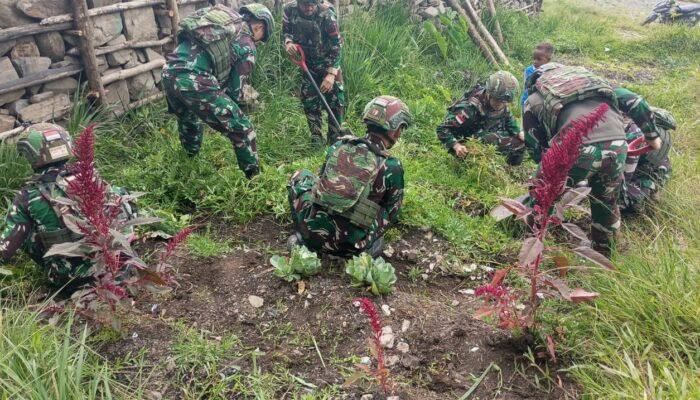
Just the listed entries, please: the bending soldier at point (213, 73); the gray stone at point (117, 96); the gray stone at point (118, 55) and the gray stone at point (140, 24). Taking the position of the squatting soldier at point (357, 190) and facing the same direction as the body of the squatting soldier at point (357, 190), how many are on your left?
4

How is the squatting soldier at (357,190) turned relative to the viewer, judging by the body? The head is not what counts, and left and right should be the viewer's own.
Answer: facing away from the viewer and to the right of the viewer

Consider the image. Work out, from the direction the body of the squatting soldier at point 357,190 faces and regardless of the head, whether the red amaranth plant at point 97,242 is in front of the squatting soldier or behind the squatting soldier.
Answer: behind

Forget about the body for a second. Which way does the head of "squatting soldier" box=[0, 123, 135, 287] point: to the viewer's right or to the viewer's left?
to the viewer's right

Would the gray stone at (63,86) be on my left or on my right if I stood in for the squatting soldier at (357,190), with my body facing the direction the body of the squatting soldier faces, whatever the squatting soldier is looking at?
on my left

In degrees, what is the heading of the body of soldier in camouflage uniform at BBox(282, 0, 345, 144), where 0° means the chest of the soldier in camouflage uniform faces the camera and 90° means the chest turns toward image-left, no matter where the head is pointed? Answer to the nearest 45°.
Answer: approximately 0°

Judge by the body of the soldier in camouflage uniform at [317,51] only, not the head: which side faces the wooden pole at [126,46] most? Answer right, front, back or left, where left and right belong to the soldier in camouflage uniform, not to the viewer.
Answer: right

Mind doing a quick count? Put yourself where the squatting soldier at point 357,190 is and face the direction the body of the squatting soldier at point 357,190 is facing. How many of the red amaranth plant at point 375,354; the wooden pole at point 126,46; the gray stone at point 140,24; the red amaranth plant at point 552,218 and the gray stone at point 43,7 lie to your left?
3

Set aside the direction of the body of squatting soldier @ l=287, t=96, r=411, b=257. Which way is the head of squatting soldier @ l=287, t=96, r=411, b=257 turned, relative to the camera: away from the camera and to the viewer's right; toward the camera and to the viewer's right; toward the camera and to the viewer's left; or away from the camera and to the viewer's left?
away from the camera and to the viewer's right

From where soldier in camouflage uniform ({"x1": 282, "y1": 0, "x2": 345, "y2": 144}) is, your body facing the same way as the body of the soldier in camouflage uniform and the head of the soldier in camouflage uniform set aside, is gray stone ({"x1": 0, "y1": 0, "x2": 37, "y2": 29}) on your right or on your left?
on your right

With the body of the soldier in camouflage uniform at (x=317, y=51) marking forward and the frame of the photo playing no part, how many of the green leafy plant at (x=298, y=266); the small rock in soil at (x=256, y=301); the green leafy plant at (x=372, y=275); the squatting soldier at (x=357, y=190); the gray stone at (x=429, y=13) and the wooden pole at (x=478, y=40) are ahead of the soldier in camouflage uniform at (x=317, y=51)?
4

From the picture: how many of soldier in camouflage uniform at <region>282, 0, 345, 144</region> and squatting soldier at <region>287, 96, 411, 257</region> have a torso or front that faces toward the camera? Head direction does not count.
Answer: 1

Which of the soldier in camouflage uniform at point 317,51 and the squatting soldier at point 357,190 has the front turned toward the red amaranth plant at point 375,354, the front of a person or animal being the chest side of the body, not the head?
the soldier in camouflage uniform
